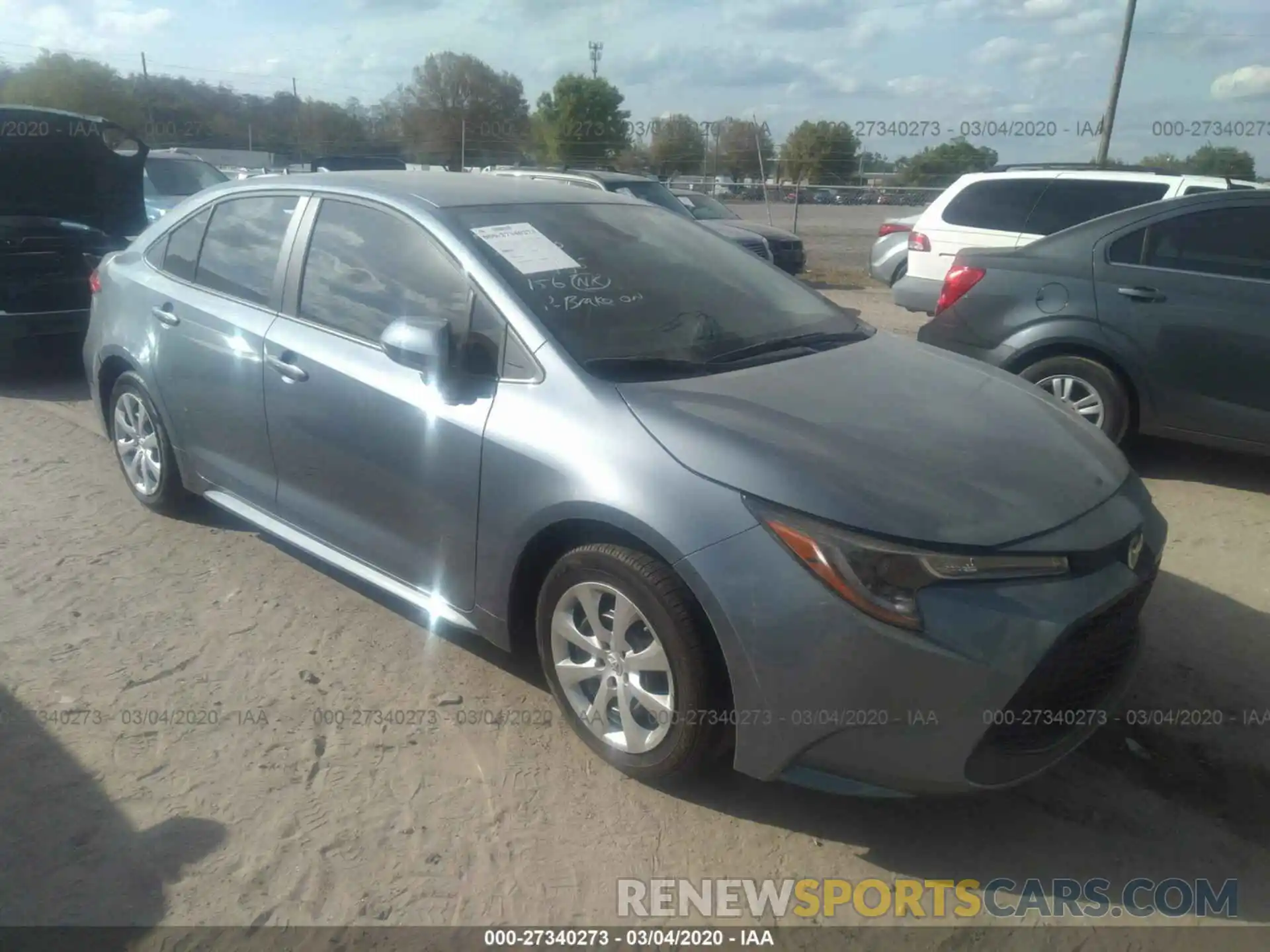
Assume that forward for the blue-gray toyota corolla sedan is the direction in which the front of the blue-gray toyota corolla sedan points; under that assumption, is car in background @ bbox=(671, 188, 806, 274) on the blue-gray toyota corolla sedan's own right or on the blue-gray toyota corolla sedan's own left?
on the blue-gray toyota corolla sedan's own left

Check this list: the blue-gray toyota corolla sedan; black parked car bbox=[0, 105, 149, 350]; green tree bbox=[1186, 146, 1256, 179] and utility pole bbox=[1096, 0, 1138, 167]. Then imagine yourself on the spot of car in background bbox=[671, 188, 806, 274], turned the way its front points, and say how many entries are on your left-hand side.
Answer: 2

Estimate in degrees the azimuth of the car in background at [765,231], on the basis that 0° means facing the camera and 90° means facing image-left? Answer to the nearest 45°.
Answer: approximately 315°

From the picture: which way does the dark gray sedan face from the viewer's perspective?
to the viewer's right

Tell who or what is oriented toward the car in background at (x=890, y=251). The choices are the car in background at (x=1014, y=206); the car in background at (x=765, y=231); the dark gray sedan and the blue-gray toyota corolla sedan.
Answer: the car in background at (x=765, y=231)

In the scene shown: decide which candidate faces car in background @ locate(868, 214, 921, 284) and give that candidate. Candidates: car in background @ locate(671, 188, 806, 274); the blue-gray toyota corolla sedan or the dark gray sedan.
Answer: car in background @ locate(671, 188, 806, 274)

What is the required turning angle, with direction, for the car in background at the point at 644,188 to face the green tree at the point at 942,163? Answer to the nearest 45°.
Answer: approximately 90° to its left

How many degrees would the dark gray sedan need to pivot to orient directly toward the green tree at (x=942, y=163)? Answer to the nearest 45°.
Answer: approximately 90° to its left

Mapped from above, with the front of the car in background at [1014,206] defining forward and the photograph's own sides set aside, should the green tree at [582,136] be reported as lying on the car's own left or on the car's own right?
on the car's own left

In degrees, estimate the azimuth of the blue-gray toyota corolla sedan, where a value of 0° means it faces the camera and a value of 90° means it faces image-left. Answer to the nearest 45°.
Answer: approximately 315°

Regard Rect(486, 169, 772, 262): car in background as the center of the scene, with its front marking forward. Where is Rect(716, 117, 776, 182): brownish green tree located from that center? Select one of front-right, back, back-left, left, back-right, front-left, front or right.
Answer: back-left
